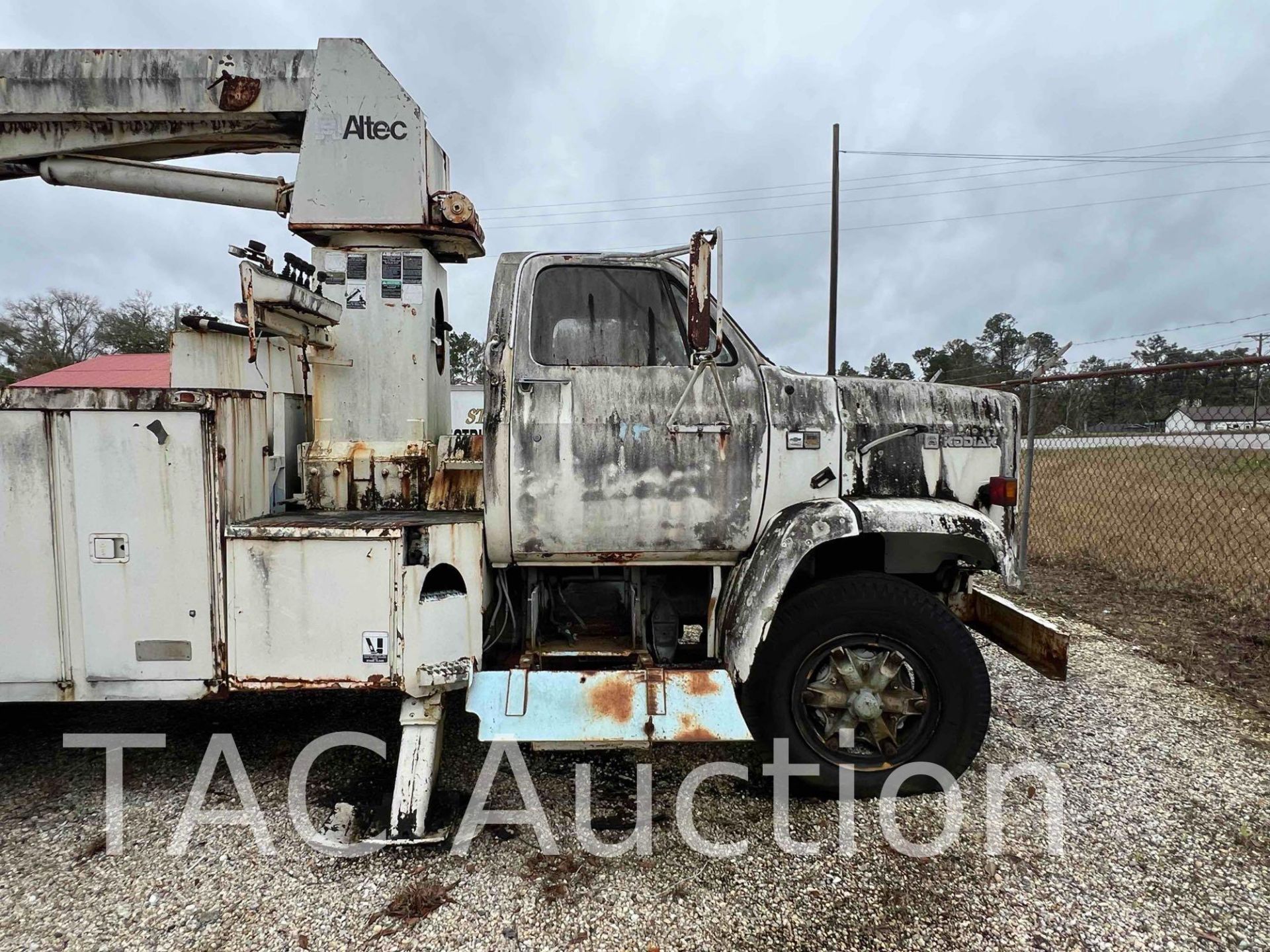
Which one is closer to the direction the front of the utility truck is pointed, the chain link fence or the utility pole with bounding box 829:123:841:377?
the chain link fence

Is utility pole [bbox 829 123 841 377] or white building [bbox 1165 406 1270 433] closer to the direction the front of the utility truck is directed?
the white building

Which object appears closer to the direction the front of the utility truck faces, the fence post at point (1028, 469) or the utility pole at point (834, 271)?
the fence post

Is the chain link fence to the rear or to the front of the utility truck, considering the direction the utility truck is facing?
to the front

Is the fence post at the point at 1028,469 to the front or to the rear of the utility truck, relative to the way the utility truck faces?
to the front

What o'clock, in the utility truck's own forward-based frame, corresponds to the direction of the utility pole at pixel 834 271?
The utility pole is roughly at 10 o'clock from the utility truck.

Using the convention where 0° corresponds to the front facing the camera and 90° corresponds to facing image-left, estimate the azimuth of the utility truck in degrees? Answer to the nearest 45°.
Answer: approximately 270°
